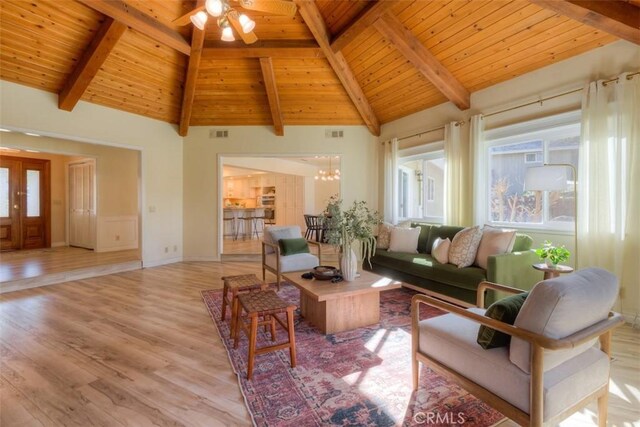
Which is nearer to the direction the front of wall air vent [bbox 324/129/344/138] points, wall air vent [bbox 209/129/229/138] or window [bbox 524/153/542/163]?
the window

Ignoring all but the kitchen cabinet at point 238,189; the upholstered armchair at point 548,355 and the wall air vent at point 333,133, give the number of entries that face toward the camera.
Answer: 2

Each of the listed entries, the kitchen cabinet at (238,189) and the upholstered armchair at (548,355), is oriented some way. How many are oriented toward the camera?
1

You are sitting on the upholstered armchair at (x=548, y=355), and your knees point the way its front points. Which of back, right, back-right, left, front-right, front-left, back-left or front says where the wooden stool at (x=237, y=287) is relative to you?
front-left

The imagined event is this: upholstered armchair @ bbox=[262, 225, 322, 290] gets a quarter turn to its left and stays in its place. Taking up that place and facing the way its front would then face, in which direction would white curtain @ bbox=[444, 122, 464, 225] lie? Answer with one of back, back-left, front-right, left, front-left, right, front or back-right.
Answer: front-right

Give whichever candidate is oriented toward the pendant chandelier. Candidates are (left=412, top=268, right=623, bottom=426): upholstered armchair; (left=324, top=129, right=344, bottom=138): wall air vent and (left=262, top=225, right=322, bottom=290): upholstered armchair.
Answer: (left=412, top=268, right=623, bottom=426): upholstered armchair

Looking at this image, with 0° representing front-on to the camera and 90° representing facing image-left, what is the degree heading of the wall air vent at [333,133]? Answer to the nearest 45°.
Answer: approximately 0°

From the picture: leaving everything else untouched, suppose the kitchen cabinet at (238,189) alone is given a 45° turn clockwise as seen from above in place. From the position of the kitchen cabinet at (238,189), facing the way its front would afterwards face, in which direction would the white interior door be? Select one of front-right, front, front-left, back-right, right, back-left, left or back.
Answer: front

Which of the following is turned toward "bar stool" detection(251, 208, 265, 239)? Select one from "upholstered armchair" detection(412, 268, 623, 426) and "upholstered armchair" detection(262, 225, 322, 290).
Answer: "upholstered armchair" detection(412, 268, 623, 426)

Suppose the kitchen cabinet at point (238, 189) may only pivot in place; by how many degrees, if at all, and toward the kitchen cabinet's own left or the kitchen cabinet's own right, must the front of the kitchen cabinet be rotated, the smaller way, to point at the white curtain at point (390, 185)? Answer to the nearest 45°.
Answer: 0° — it already faces it

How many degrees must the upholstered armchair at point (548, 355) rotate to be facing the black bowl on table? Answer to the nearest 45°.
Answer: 0° — it already faces it

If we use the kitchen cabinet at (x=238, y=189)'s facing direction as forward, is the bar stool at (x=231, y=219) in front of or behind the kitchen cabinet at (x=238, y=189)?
in front

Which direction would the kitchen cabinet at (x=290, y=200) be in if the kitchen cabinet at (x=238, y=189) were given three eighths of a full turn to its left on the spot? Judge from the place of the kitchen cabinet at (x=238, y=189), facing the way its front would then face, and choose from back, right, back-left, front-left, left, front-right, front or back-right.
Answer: right

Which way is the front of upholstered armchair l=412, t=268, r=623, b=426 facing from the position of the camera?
facing away from the viewer and to the left of the viewer

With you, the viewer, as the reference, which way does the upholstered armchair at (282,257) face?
facing the viewer and to the right of the viewer

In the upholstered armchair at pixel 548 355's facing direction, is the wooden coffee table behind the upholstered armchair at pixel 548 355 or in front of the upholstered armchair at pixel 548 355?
in front

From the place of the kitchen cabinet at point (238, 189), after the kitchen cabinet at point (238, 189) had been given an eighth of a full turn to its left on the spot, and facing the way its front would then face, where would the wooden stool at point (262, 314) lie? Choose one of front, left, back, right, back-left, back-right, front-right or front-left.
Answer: front-right

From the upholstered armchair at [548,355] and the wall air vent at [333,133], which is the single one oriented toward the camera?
the wall air vent
